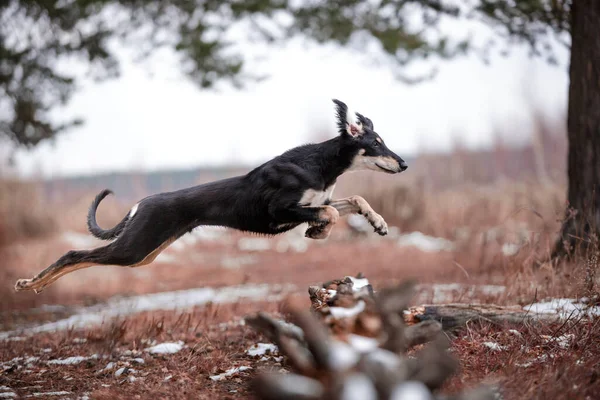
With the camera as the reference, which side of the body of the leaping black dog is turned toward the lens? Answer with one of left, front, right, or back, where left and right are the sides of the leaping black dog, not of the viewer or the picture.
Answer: right

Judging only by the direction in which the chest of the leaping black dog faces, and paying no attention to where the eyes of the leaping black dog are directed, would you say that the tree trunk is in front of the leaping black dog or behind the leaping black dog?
in front

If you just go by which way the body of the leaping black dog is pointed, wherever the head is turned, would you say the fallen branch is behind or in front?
in front
